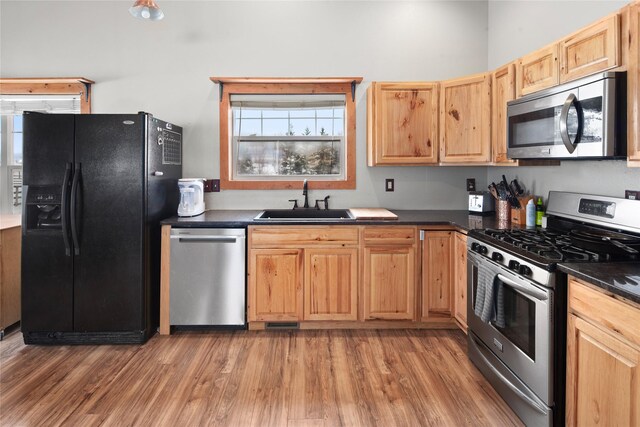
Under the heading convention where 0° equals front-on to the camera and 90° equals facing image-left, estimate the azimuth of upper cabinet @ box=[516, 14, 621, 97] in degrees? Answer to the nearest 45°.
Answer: approximately 45°

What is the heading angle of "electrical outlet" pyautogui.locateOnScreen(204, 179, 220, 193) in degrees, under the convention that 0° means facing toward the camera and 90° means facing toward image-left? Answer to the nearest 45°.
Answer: approximately 0°

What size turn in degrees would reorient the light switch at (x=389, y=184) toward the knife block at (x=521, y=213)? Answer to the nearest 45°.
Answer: approximately 45° to its left

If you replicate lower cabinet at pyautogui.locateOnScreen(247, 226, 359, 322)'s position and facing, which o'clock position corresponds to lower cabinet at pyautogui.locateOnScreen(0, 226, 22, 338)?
lower cabinet at pyautogui.locateOnScreen(0, 226, 22, 338) is roughly at 3 o'clock from lower cabinet at pyautogui.locateOnScreen(247, 226, 359, 322).

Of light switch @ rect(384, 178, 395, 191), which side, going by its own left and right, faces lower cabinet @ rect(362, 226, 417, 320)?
front

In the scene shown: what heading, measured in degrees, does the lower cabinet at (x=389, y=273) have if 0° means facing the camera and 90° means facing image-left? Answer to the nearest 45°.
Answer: approximately 0°

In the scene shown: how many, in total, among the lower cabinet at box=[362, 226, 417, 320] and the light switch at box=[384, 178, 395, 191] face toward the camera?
2

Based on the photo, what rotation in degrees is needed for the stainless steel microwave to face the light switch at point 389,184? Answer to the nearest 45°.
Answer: approximately 90° to its right
